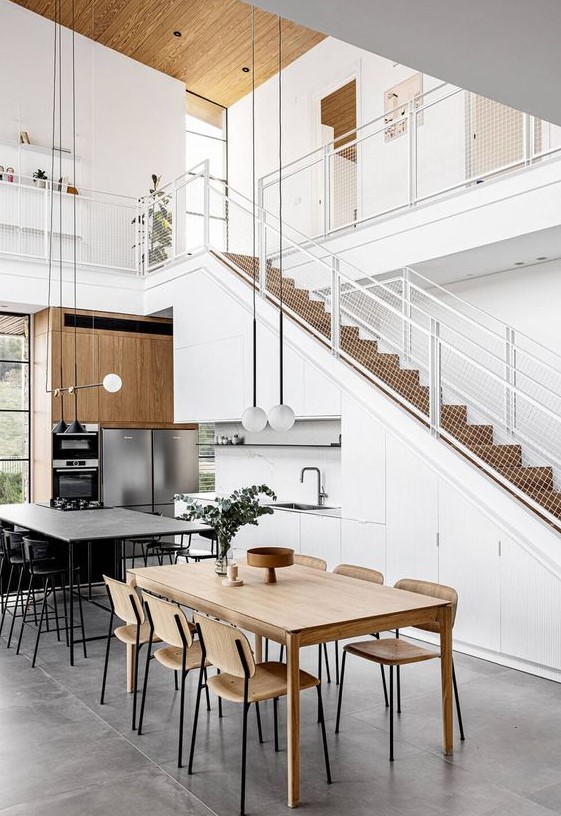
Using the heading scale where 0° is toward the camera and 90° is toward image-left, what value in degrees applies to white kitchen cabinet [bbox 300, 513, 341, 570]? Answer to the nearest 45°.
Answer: approximately 45°

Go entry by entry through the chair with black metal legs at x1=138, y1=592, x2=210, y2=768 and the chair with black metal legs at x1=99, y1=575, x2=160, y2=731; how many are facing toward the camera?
0

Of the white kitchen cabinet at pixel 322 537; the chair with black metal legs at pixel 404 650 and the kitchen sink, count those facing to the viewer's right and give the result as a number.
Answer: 0

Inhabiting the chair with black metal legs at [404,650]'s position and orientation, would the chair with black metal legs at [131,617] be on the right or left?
on its right

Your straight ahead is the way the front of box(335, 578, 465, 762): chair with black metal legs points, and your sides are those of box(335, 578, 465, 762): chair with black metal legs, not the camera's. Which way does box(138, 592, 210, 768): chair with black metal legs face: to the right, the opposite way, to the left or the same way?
the opposite way

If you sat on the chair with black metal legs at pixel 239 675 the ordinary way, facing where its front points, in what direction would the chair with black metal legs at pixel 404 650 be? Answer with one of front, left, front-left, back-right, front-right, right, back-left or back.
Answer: front

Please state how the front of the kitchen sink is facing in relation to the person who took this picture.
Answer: facing the viewer and to the left of the viewer

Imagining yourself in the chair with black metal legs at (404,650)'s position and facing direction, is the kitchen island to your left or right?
on your right

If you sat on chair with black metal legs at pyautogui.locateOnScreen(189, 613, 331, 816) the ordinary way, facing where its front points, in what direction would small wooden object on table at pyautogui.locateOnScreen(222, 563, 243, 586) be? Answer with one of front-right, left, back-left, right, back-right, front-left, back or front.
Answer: front-left

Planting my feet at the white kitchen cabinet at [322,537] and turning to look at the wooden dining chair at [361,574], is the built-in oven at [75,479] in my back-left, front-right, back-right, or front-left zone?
back-right

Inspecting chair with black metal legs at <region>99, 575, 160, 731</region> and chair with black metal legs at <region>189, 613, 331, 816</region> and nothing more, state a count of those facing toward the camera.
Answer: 0

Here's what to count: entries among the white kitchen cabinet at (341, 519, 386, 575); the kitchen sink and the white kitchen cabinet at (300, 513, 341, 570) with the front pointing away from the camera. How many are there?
0
